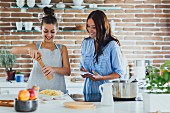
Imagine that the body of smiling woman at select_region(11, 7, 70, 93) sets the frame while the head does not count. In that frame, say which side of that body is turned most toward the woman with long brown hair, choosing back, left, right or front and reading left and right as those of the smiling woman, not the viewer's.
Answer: left

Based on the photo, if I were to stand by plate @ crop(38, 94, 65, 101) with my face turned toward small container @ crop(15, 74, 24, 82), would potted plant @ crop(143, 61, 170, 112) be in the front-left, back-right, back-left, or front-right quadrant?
back-right

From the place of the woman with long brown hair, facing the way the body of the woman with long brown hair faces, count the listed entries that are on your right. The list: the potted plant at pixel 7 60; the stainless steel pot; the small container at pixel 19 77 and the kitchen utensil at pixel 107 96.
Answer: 2

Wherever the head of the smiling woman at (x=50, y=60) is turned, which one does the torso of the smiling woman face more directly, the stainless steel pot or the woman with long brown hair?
the stainless steel pot

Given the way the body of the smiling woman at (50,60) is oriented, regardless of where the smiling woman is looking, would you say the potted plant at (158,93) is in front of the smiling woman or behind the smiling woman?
in front

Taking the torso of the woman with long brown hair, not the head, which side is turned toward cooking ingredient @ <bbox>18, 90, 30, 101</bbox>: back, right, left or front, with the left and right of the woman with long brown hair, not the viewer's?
front

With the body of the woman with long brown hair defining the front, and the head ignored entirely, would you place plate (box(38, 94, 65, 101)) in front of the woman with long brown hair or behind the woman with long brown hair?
in front

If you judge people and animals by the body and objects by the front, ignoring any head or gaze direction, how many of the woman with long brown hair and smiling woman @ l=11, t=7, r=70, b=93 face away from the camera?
0

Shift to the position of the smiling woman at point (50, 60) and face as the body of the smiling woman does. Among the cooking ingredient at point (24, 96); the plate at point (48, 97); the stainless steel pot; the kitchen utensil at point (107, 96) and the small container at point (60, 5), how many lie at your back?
1

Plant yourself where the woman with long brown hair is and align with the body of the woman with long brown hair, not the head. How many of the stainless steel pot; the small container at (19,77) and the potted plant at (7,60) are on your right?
2

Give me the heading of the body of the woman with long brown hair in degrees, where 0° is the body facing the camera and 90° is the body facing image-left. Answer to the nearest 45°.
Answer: approximately 45°

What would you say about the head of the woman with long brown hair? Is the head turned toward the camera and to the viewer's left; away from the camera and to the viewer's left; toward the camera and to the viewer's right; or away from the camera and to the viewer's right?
toward the camera and to the viewer's left

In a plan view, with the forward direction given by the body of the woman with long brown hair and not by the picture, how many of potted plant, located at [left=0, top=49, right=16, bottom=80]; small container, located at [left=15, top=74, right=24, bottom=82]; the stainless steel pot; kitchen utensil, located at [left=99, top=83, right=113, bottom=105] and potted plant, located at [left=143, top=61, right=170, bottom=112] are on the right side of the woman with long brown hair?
2

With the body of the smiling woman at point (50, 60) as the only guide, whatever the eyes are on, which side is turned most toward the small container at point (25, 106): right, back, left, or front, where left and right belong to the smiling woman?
front

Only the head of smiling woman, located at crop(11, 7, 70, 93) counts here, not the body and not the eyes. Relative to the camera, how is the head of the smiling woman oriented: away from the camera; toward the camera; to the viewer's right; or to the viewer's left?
toward the camera

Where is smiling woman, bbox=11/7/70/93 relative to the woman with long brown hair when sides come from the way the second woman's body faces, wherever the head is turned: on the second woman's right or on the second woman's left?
on the second woman's right

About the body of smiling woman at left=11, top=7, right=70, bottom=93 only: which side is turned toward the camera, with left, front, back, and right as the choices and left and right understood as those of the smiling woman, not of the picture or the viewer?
front

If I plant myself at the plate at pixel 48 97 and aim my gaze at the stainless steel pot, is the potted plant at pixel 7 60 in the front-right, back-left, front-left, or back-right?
back-left

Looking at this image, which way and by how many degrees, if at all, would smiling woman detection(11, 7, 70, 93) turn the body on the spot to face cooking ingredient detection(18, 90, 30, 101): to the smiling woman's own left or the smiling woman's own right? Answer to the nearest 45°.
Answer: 0° — they already face it
